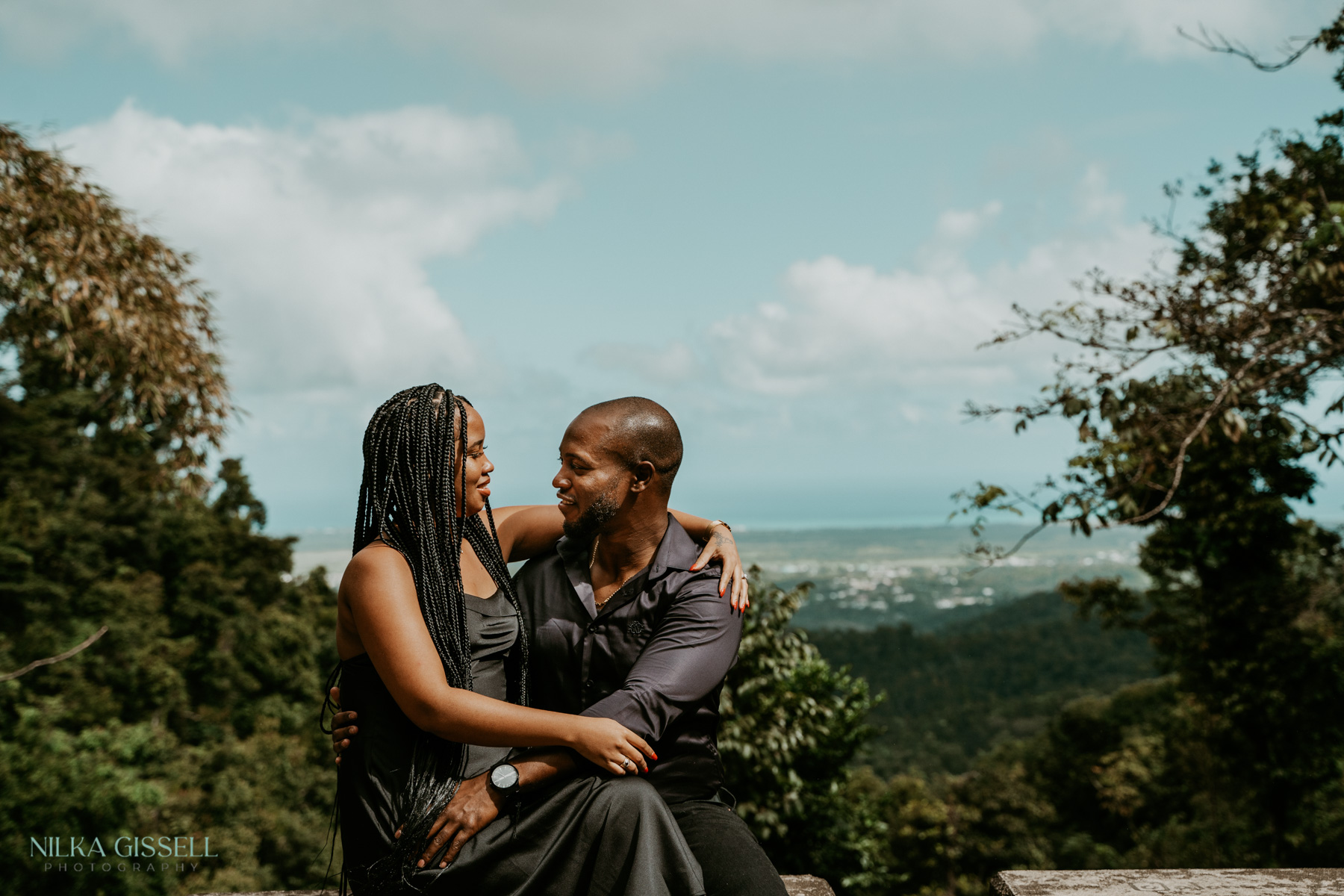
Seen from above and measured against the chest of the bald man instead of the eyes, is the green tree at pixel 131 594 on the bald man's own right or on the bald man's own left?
on the bald man's own right

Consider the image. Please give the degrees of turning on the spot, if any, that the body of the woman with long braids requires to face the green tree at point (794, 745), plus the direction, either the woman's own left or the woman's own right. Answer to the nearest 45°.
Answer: approximately 90° to the woman's own left

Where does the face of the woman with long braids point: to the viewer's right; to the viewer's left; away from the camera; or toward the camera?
to the viewer's right

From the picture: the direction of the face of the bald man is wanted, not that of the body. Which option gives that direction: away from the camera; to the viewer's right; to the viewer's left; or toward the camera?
to the viewer's left

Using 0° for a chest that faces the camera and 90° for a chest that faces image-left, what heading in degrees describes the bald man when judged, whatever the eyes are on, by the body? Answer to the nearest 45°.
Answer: approximately 45°

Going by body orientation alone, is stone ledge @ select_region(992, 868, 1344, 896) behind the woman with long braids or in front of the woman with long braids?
in front

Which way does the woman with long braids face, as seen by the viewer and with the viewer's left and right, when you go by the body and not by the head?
facing to the right of the viewer

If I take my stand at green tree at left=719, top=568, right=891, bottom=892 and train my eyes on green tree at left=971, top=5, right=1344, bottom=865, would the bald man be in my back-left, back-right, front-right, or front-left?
back-right

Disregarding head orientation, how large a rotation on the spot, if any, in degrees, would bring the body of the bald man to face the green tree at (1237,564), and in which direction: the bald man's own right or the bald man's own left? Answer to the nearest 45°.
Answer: approximately 180°
